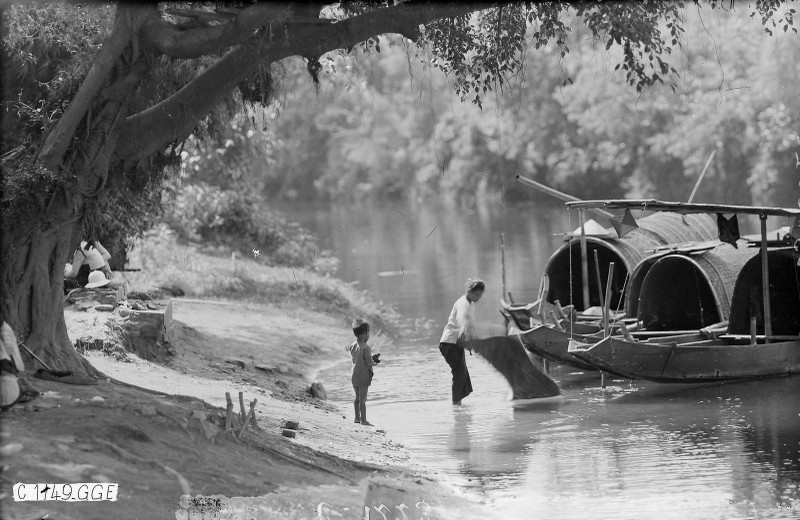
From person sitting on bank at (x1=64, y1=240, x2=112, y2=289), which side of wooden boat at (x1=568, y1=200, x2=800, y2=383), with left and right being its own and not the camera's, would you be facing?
front

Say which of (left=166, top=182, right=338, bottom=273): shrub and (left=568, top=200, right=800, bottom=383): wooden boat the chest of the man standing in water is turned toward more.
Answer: the wooden boat

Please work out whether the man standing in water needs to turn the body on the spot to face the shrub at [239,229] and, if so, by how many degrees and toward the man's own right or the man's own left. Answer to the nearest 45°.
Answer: approximately 90° to the man's own left

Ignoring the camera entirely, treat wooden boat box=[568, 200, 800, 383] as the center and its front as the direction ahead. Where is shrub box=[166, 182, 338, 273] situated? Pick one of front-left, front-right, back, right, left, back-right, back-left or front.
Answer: front-right

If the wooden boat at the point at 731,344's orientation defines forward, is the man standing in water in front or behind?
in front

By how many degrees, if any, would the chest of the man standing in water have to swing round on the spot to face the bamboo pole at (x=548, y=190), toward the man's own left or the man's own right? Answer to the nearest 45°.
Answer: approximately 90° to the man's own left

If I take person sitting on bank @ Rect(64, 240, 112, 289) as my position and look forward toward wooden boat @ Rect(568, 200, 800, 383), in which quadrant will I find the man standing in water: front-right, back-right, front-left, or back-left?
front-right

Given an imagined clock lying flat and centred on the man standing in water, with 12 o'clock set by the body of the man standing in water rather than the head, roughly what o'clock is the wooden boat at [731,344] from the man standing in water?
The wooden boat is roughly at 11 o'clock from the man standing in water.

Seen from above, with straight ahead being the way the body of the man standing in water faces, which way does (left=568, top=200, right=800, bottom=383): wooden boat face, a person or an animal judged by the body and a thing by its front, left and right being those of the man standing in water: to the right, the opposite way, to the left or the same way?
the opposite way

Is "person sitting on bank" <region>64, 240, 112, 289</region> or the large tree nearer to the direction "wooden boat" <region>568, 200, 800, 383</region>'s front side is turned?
the person sitting on bank

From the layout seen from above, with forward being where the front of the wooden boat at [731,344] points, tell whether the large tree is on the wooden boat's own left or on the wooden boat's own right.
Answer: on the wooden boat's own left

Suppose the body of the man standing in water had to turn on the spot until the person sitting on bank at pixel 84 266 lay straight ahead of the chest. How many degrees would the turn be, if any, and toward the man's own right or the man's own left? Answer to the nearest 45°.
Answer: approximately 180°

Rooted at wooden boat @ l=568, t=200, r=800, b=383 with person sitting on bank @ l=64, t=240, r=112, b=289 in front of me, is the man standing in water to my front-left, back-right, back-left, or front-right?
front-left

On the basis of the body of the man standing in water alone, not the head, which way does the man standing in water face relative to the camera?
to the viewer's right

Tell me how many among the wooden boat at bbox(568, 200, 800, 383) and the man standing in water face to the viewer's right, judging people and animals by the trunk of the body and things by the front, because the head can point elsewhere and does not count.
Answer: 1

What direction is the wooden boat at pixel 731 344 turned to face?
to the viewer's left
